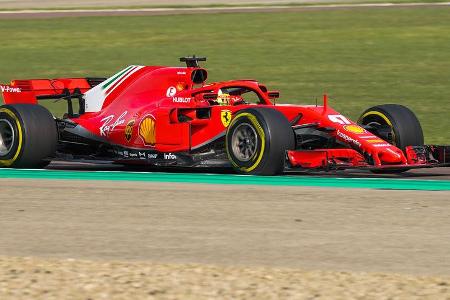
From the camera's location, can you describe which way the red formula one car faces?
facing the viewer and to the right of the viewer
